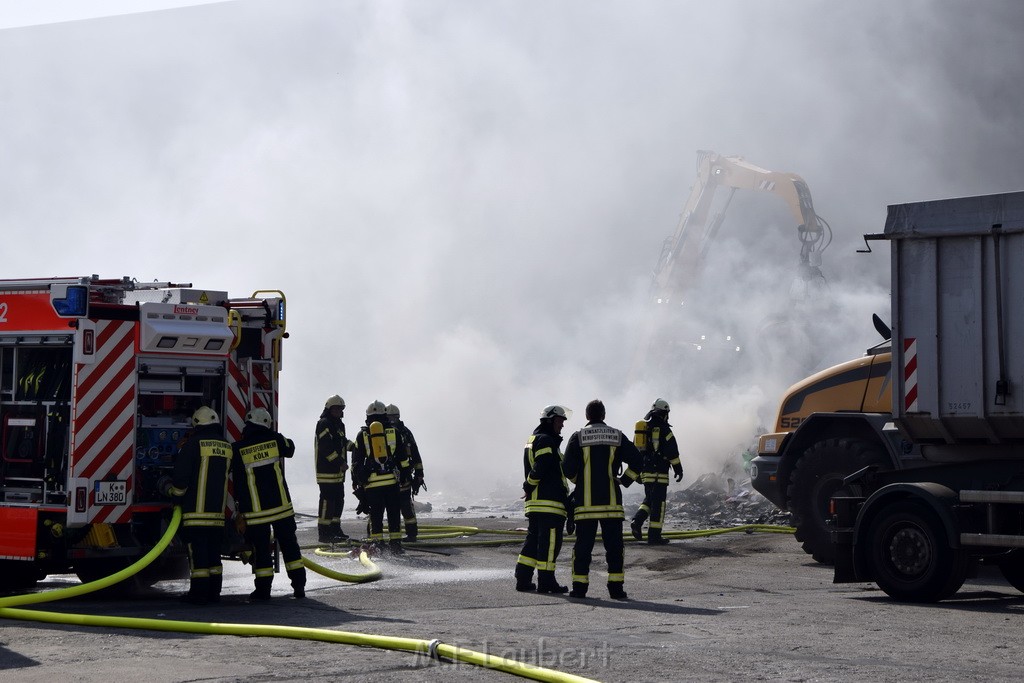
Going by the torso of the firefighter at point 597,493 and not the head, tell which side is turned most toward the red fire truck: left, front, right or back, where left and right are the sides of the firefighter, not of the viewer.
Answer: left

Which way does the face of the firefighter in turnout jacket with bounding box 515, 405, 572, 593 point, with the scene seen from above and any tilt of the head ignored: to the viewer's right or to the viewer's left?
to the viewer's right

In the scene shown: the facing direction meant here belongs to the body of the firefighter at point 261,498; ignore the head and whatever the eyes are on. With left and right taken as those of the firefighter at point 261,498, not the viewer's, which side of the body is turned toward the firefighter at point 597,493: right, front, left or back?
right

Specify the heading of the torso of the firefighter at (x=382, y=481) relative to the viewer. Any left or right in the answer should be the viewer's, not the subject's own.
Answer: facing away from the viewer

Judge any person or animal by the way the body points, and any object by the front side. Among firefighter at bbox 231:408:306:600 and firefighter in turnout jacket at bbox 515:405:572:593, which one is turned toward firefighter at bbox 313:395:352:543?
firefighter at bbox 231:408:306:600

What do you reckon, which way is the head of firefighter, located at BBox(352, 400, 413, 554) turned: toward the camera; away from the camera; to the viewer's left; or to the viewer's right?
away from the camera

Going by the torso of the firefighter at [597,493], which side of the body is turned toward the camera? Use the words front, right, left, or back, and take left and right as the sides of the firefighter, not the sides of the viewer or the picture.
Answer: back

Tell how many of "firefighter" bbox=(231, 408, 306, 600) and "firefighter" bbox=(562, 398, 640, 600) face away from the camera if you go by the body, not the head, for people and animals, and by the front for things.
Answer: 2

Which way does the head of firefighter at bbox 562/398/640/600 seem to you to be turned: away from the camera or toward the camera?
away from the camera

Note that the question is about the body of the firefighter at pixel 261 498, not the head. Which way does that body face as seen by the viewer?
away from the camera

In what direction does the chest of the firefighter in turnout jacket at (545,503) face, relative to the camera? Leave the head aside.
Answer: to the viewer's right

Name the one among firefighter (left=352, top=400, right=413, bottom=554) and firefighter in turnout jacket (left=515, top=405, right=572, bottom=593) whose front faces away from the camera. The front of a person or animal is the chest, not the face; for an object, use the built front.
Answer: the firefighter

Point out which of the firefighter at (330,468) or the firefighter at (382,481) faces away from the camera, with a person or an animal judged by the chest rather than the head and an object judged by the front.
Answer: the firefighter at (382,481)
